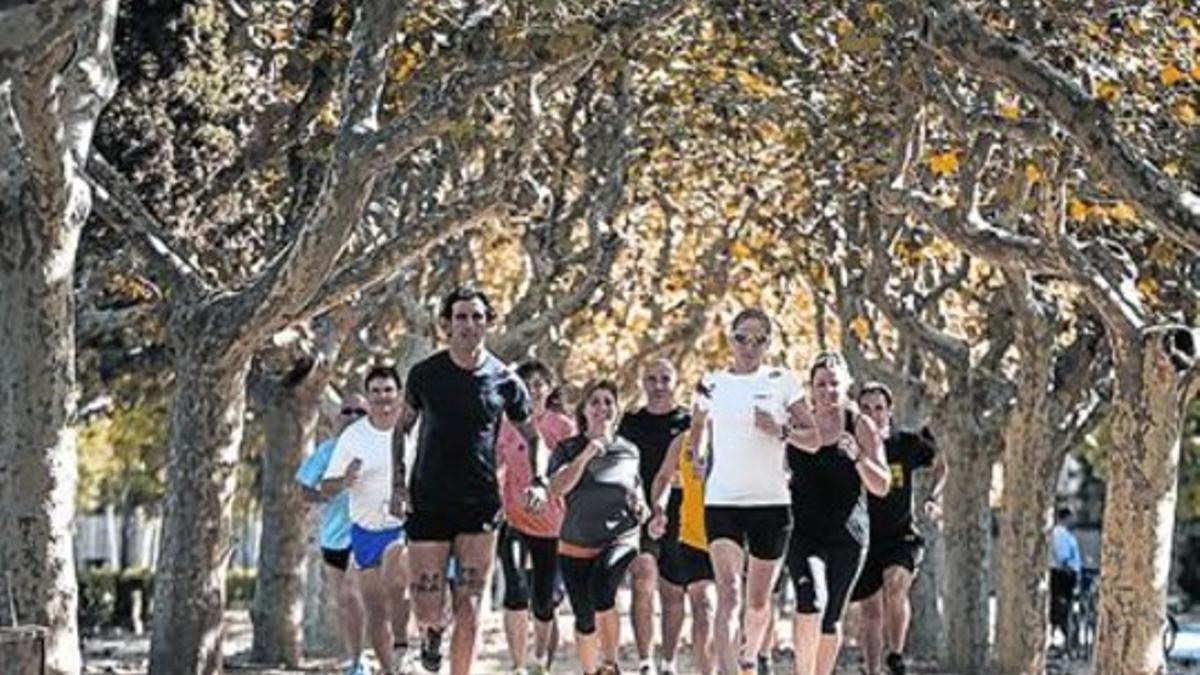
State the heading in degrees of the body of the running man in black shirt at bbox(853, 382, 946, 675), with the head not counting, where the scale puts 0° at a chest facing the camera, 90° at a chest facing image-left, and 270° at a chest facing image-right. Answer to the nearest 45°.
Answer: approximately 0°

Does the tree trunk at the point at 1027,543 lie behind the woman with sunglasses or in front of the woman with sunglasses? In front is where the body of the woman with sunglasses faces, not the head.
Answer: behind

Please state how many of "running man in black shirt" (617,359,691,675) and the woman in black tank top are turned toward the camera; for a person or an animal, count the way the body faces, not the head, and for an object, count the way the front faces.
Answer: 2

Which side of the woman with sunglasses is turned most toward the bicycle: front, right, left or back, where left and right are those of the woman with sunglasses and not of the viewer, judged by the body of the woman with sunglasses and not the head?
back

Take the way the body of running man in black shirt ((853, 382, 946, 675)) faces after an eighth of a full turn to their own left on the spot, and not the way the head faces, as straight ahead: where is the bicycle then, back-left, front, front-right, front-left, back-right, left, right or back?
back-left

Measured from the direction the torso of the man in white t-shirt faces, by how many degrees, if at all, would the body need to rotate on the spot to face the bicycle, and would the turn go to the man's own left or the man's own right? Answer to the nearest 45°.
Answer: approximately 135° to the man's own left

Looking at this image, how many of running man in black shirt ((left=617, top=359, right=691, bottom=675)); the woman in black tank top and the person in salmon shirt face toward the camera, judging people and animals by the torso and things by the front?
3

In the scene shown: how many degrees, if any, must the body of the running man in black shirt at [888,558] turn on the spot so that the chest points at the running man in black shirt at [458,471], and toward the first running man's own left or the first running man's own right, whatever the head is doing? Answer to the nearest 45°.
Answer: approximately 45° to the first running man's own right
